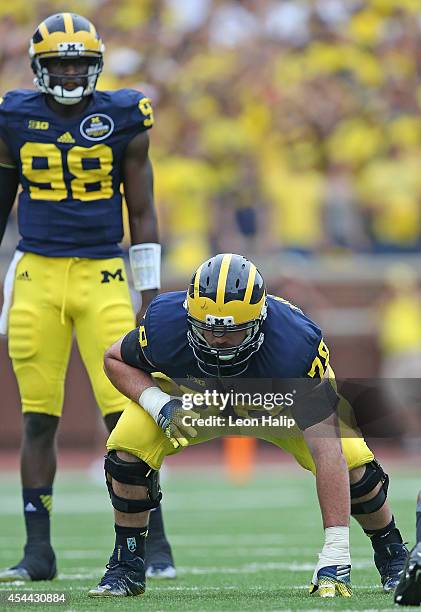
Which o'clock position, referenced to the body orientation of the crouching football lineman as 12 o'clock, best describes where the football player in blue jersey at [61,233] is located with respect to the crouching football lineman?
The football player in blue jersey is roughly at 5 o'clock from the crouching football lineman.

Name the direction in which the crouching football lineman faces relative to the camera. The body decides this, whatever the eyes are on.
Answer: toward the camera

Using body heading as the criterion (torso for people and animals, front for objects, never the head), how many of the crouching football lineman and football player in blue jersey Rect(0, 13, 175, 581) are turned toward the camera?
2

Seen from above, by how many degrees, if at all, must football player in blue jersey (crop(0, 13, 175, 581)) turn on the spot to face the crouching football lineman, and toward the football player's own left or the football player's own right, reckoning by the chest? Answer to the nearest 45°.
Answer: approximately 45° to the football player's own left

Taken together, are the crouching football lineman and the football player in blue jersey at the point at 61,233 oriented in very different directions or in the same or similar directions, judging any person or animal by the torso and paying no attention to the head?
same or similar directions

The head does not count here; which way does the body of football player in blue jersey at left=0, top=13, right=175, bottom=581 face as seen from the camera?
toward the camera
